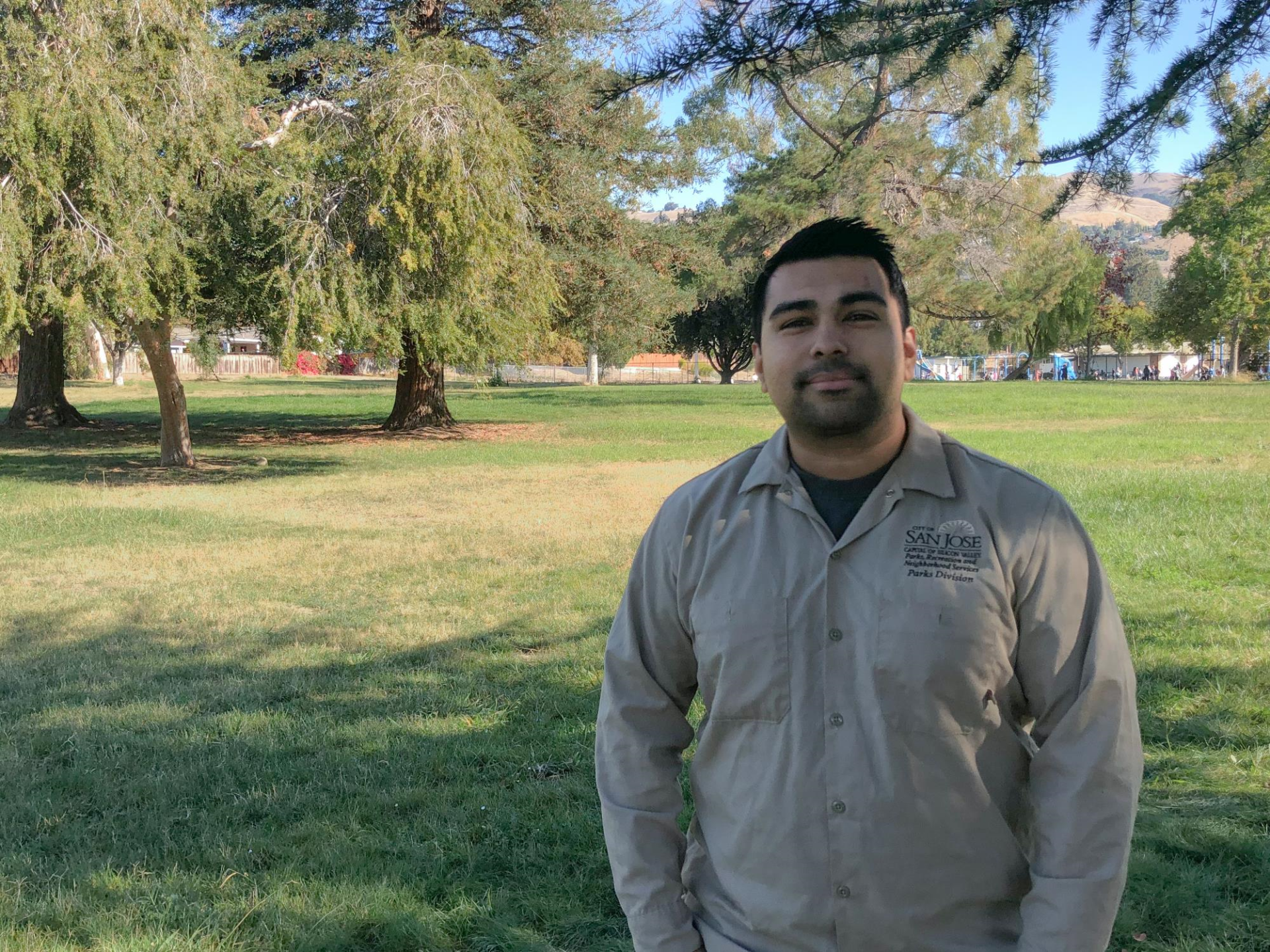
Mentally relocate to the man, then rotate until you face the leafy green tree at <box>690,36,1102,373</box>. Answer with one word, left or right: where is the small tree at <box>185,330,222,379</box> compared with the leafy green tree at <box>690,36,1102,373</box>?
left

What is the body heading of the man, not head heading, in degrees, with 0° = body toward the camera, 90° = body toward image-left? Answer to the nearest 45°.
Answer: approximately 0°

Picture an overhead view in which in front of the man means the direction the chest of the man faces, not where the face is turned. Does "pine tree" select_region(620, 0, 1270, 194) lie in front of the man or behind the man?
behind

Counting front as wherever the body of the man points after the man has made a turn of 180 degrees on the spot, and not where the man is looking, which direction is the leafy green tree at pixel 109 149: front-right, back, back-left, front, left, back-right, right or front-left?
front-left

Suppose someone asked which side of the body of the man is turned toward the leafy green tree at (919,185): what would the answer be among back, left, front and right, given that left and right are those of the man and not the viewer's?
back

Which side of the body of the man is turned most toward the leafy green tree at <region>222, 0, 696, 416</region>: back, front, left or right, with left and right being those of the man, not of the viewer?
back

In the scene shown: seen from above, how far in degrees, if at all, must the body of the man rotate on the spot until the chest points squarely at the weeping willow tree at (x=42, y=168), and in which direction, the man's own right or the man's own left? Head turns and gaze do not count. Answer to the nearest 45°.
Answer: approximately 135° to the man's own right

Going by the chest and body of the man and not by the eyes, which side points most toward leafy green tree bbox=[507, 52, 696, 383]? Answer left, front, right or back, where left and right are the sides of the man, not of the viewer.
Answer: back

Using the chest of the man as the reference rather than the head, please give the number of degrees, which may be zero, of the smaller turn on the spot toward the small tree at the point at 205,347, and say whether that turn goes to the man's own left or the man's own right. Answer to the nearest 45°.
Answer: approximately 135° to the man's own right
